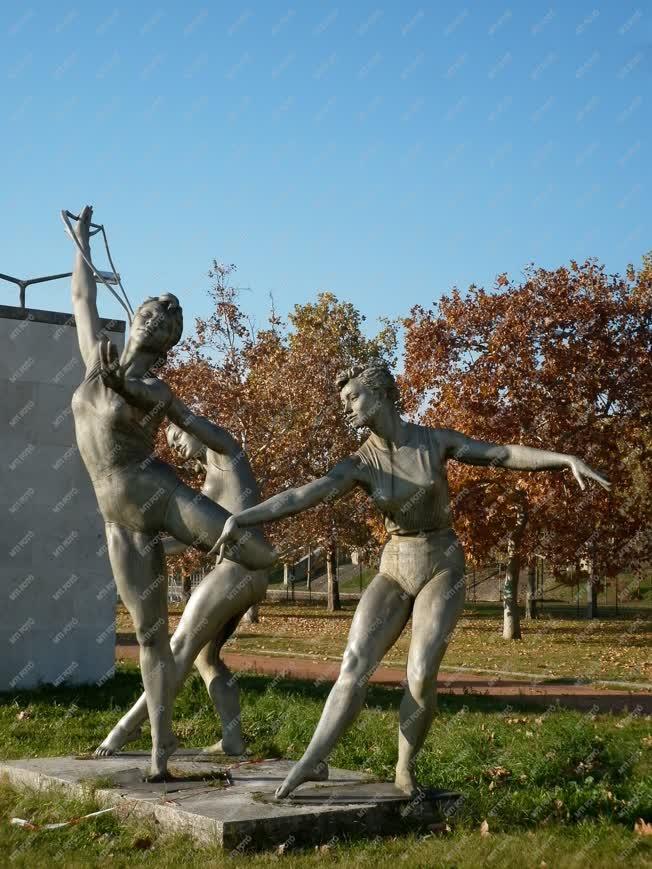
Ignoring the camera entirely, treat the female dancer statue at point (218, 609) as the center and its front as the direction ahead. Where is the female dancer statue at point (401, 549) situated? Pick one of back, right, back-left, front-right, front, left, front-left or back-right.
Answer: back-left

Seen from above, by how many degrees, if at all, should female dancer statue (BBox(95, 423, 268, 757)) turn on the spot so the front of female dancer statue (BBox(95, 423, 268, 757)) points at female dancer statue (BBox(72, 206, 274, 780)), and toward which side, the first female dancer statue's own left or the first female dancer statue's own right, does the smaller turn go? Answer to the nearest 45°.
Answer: approximately 45° to the first female dancer statue's own left

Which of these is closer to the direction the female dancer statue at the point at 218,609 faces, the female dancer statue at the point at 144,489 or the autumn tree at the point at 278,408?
the female dancer statue
